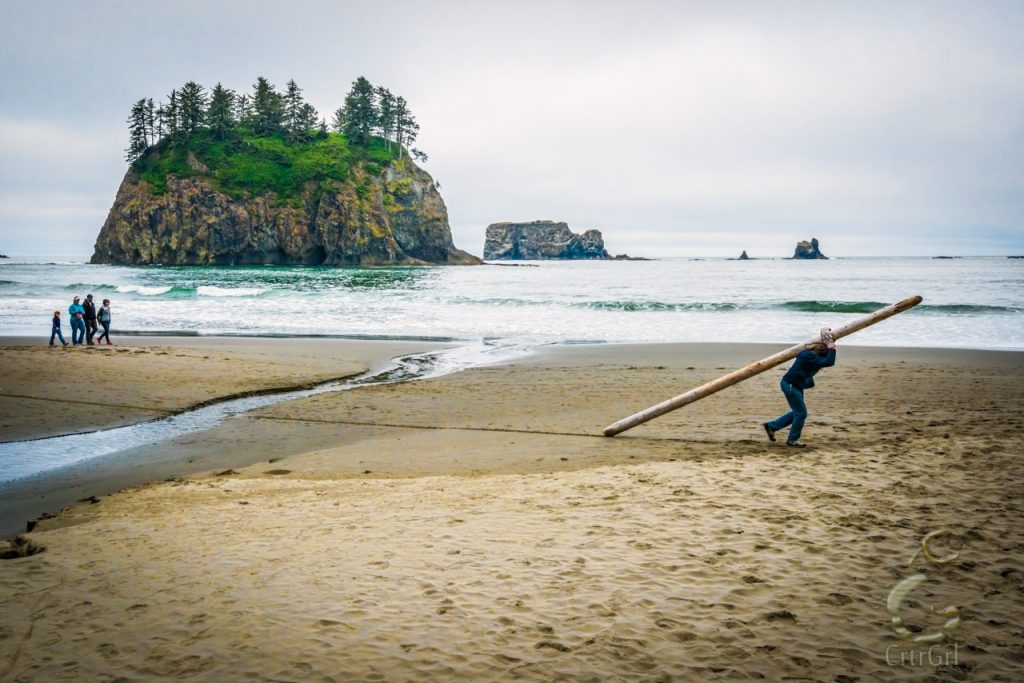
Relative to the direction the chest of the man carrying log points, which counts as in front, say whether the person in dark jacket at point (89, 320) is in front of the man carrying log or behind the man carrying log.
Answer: behind

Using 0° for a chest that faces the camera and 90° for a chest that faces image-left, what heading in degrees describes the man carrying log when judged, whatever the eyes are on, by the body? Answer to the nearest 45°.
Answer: approximately 270°
